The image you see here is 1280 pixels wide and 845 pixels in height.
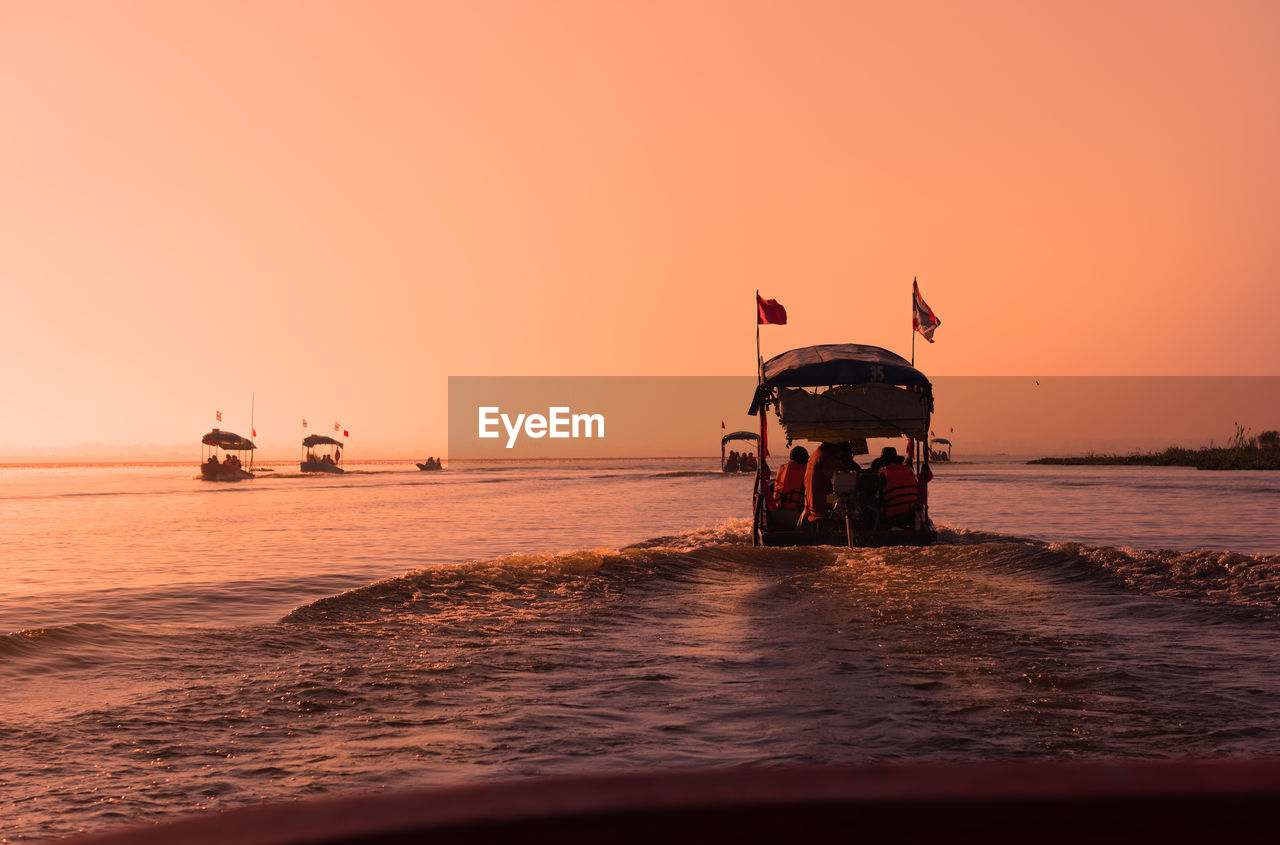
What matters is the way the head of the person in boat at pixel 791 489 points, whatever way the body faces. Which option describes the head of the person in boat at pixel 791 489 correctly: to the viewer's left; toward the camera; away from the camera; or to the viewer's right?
away from the camera

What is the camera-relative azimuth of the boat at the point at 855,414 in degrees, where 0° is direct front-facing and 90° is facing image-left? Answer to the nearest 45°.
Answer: approximately 180°
